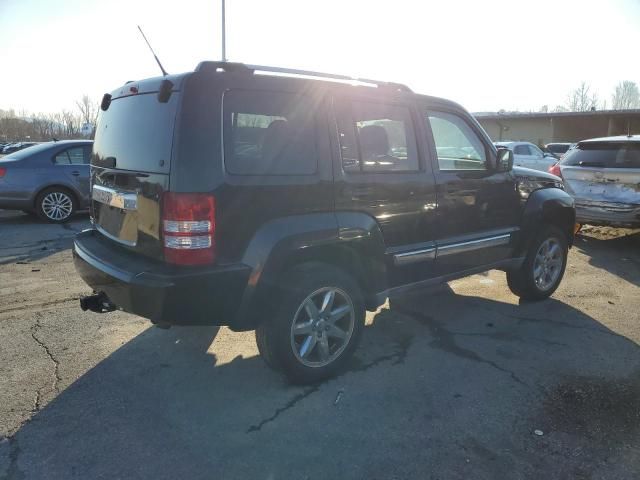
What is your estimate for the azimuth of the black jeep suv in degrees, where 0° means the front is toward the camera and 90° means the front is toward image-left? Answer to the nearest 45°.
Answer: approximately 225°

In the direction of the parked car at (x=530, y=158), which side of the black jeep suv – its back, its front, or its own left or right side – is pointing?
front

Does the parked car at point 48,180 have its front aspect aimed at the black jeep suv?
no

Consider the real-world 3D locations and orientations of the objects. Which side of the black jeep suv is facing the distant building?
front

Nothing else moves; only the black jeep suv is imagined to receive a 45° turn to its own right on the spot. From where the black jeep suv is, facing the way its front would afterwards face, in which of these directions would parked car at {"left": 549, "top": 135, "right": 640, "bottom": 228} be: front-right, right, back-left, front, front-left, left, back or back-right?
front-left

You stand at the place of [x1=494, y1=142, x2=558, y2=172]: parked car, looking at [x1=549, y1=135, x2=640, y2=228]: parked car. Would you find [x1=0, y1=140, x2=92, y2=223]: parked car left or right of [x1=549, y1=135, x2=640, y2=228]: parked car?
right

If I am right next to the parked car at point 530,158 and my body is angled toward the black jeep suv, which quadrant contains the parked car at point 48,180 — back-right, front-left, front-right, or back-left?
front-right

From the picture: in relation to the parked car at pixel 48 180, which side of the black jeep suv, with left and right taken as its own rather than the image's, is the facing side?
left

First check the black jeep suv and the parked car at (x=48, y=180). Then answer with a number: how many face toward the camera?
0
